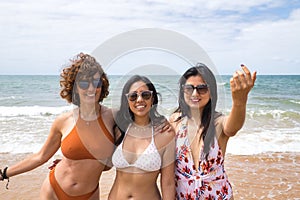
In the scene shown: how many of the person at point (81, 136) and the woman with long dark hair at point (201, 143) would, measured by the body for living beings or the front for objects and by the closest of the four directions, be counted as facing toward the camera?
2

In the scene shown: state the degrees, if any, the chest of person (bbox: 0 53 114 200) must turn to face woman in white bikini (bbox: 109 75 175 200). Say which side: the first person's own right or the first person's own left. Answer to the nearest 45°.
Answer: approximately 45° to the first person's own left

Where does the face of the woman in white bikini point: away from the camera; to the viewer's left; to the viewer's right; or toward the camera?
toward the camera

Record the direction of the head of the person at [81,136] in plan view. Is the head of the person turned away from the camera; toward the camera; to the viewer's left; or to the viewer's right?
toward the camera

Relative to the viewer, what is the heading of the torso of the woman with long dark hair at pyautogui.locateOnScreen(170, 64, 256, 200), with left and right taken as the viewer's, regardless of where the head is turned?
facing the viewer

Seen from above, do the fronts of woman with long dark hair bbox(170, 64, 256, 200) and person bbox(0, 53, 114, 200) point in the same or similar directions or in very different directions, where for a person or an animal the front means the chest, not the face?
same or similar directions

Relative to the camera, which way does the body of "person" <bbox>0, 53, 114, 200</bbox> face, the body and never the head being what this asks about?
toward the camera

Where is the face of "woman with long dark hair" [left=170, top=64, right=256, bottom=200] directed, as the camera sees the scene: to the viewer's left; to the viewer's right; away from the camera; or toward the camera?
toward the camera

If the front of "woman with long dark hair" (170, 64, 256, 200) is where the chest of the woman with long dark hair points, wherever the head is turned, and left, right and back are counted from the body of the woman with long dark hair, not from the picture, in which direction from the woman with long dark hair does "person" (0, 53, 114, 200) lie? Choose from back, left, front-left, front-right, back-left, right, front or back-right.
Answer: right

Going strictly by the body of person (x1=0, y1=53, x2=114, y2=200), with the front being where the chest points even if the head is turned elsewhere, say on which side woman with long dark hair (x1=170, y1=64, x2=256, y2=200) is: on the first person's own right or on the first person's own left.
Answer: on the first person's own left
